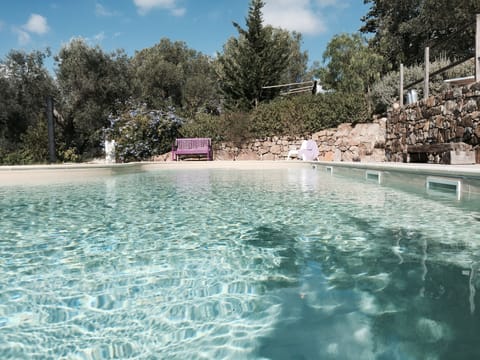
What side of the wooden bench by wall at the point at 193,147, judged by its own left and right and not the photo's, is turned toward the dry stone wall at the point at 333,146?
left

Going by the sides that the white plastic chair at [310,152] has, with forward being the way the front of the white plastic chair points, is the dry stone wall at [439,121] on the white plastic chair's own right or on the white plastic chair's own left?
on the white plastic chair's own left

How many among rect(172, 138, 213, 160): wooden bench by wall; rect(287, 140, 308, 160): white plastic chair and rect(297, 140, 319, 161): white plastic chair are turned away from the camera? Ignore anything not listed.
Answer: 0

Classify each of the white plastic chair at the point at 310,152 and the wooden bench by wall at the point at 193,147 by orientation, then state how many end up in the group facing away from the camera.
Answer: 0

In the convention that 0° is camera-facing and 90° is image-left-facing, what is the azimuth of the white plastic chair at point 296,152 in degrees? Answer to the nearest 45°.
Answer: approximately 45°

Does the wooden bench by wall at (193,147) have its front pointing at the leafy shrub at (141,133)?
no

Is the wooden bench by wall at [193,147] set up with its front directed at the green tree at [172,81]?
no

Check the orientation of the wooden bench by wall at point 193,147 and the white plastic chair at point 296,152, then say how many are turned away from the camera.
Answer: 0

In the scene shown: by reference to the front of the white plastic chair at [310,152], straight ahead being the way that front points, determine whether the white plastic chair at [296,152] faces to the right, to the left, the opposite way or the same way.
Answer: the same way

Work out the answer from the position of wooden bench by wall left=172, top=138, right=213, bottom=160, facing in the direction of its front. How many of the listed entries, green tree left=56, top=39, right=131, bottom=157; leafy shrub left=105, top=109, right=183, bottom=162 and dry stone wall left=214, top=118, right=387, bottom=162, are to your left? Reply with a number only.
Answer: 1

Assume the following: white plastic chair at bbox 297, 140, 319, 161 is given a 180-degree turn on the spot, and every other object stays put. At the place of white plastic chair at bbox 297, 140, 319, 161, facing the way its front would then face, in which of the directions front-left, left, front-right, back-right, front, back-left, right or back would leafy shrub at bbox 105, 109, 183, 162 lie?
back-left

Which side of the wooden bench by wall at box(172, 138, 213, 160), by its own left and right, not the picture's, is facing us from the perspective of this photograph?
front

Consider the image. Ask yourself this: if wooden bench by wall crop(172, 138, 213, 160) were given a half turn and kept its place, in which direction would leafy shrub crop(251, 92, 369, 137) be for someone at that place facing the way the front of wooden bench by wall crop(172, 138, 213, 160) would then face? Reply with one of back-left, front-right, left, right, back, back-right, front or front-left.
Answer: right

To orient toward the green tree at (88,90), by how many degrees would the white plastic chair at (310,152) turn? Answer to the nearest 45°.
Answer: approximately 45° to its right

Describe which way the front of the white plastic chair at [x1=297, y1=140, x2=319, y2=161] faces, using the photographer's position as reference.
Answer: facing the viewer and to the left of the viewer
